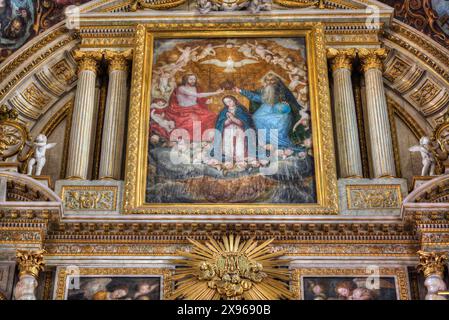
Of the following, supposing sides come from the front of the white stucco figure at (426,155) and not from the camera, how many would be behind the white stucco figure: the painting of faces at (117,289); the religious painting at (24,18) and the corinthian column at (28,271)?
0

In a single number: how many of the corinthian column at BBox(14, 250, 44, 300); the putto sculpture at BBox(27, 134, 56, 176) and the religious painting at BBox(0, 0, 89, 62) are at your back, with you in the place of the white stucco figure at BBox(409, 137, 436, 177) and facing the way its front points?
0

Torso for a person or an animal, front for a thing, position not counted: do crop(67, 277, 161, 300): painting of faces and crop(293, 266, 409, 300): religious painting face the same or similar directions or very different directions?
same or similar directions

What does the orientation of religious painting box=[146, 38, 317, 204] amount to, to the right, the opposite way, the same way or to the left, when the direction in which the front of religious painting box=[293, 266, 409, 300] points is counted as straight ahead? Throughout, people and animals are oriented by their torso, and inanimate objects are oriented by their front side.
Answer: the same way

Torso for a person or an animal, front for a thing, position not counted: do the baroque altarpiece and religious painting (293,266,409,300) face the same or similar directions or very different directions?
same or similar directions

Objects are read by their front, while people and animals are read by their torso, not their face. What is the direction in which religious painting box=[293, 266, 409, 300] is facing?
toward the camera

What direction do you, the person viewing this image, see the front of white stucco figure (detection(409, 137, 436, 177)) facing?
facing the viewer and to the left of the viewer

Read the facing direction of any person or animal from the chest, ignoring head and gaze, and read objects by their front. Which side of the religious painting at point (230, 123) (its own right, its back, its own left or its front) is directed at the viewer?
front

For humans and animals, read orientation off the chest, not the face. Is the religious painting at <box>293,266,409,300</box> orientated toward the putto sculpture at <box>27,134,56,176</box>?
no

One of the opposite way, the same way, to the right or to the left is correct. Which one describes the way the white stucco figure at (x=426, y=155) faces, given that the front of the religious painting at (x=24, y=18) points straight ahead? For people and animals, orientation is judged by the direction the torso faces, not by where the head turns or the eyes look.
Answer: to the right

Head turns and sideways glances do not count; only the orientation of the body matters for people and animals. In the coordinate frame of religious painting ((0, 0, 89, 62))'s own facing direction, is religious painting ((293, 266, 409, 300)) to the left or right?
on its left

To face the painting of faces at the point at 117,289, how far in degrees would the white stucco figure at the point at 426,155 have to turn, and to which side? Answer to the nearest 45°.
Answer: approximately 45° to its right

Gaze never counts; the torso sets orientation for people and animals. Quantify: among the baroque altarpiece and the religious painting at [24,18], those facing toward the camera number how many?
2

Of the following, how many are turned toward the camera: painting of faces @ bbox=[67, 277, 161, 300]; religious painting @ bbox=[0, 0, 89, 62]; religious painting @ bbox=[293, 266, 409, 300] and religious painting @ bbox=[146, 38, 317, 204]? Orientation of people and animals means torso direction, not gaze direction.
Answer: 4
